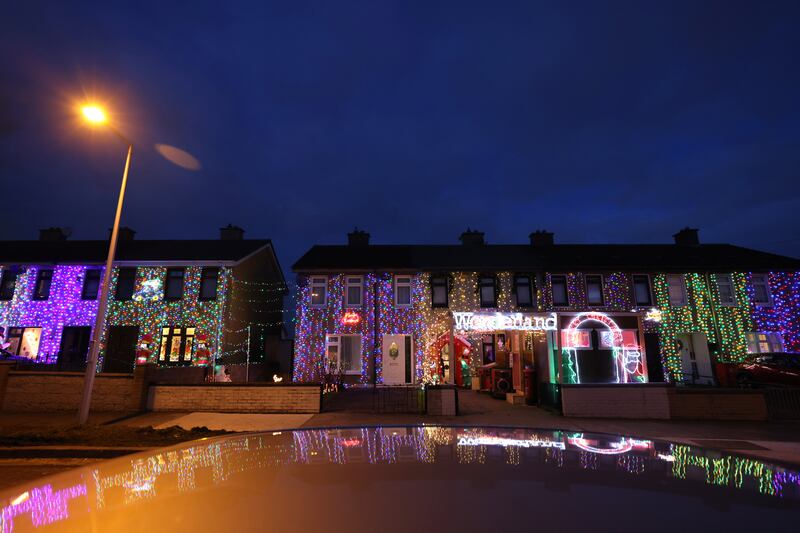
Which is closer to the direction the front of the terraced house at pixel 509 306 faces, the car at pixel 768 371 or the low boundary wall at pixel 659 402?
the low boundary wall

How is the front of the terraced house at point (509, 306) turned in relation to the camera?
facing the viewer

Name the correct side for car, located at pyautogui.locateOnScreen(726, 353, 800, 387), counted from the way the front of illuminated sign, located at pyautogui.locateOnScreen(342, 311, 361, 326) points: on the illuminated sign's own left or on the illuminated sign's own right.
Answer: on the illuminated sign's own left

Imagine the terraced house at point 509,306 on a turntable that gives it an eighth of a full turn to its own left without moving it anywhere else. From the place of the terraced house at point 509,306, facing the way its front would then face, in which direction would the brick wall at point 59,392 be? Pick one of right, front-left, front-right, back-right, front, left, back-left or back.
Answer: right

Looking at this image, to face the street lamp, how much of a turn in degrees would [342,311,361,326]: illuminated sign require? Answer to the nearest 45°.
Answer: approximately 45° to its right

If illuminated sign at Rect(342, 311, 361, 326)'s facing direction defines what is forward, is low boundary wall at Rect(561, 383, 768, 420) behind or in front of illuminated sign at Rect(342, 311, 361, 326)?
in front

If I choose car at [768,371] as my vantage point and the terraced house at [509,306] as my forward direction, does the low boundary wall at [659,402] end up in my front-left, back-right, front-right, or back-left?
front-left

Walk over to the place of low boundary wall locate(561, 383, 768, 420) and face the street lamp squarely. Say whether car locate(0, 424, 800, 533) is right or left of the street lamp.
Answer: left

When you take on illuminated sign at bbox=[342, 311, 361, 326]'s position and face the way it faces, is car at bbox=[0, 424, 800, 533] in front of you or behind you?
in front

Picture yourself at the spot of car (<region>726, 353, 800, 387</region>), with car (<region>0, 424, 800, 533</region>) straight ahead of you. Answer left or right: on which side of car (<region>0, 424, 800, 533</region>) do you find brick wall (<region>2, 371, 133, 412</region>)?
right

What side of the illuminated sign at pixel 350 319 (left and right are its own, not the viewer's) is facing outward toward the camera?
front

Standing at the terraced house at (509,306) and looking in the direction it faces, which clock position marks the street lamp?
The street lamp is roughly at 1 o'clock from the terraced house.

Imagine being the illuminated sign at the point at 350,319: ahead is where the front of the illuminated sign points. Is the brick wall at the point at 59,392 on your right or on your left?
on your right

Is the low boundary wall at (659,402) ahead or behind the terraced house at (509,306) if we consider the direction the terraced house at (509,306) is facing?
ahead

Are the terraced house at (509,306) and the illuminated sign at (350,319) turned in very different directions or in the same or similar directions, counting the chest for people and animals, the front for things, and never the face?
same or similar directions

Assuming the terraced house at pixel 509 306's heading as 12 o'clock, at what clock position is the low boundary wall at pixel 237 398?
The low boundary wall is roughly at 1 o'clock from the terraced house.
